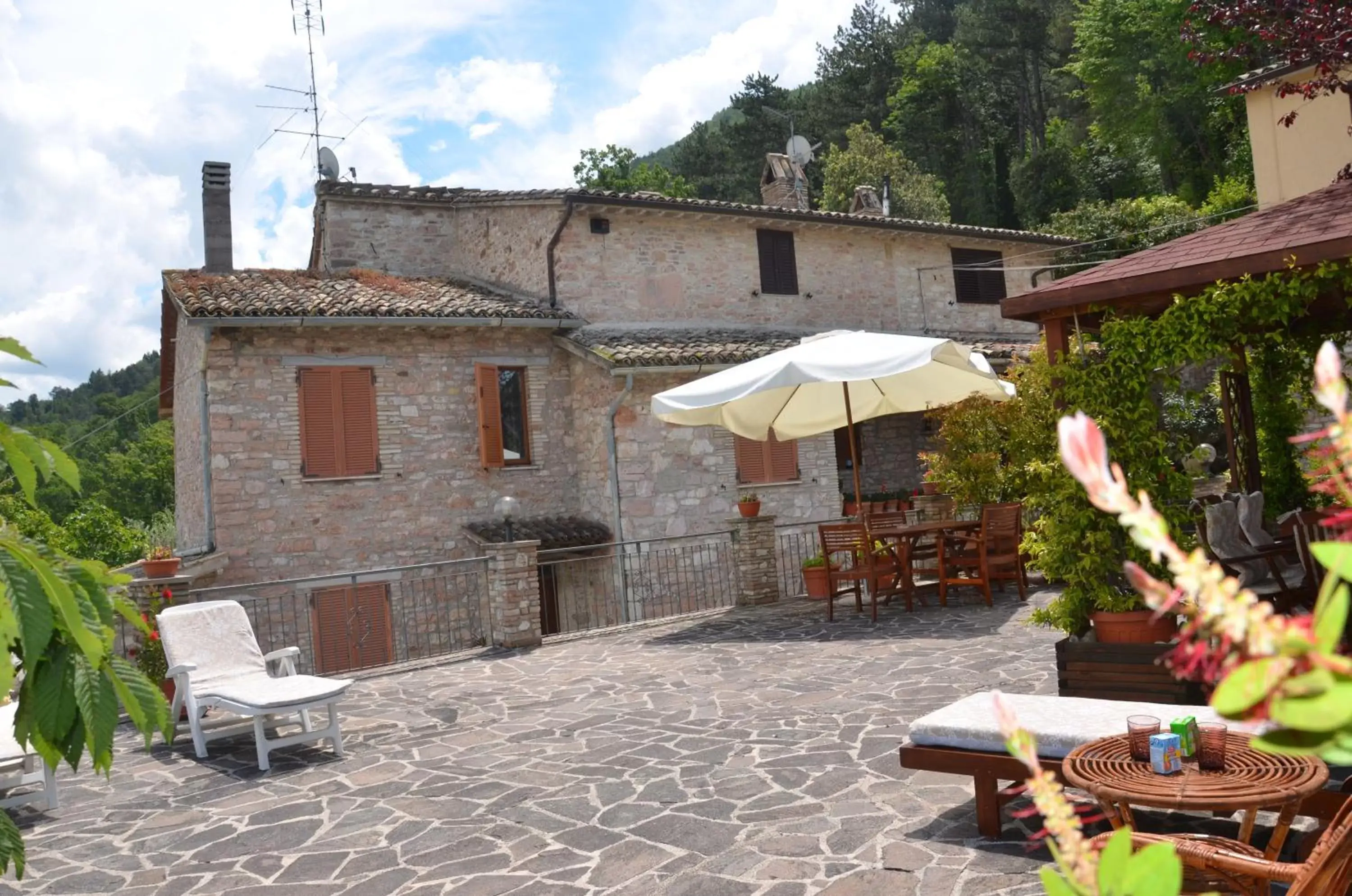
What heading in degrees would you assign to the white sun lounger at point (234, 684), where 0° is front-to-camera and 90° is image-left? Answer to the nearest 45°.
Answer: approximately 315°

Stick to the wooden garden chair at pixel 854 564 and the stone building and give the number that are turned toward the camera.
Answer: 1

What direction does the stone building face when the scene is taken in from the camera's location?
facing the viewer

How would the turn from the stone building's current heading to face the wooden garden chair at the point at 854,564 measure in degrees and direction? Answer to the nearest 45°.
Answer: approximately 45° to its left

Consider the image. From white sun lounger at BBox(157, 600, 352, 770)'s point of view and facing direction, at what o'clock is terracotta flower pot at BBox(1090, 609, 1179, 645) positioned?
The terracotta flower pot is roughly at 12 o'clock from the white sun lounger.

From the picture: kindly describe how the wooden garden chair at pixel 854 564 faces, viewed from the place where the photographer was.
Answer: facing away from the viewer and to the right of the viewer

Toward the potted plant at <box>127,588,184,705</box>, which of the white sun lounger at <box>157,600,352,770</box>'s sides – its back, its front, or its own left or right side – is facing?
back

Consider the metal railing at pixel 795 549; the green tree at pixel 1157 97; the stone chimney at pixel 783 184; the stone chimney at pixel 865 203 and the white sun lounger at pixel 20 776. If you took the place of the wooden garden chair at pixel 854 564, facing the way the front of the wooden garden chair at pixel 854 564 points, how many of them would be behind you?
1

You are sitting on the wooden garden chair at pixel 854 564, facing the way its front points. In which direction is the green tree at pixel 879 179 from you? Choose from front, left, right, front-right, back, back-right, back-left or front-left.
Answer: front-left

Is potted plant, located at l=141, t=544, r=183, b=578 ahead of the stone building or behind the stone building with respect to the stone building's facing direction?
ahead
